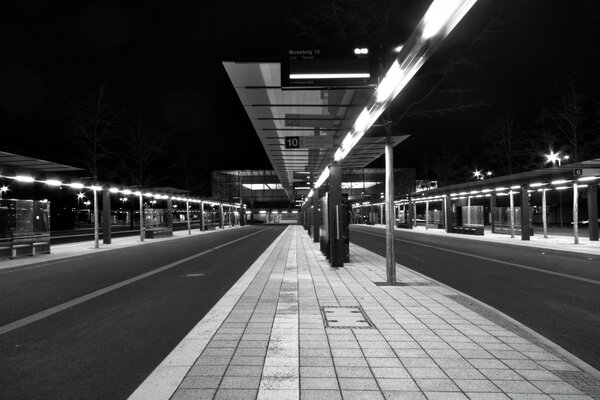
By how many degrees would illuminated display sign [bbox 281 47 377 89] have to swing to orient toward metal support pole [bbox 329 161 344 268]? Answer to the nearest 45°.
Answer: approximately 180°

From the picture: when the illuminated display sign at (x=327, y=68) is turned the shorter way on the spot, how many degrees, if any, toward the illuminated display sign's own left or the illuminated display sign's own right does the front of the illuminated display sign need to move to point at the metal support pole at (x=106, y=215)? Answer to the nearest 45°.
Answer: approximately 135° to the illuminated display sign's own right

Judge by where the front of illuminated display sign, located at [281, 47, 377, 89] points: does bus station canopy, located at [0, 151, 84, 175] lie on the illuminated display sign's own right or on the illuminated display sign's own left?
on the illuminated display sign's own right

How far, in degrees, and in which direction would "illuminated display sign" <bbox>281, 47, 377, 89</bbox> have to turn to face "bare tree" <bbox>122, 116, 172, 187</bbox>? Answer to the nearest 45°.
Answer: approximately 135° to its right

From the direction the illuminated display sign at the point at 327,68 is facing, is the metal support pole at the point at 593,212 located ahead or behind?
behind

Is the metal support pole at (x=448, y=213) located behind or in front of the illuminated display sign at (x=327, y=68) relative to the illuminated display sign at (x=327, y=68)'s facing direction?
behind

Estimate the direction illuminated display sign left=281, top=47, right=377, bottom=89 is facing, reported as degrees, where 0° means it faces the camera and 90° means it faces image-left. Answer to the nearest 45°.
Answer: approximately 0°

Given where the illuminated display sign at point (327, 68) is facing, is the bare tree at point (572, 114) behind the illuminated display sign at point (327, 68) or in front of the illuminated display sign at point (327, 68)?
behind
